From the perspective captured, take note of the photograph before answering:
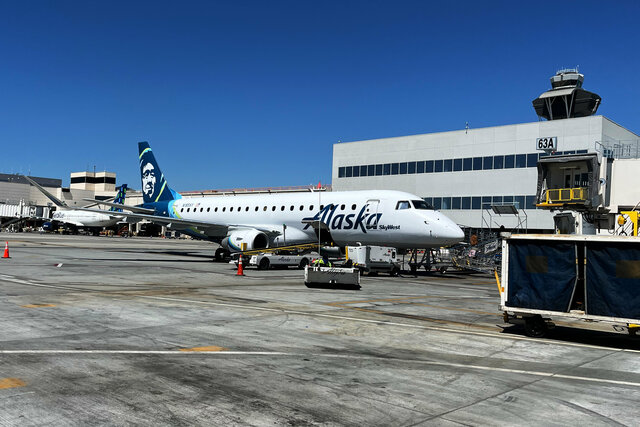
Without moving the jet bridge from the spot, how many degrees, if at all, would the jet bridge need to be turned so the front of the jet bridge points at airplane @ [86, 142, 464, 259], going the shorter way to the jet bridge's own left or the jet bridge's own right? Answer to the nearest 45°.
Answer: approximately 45° to the jet bridge's own right

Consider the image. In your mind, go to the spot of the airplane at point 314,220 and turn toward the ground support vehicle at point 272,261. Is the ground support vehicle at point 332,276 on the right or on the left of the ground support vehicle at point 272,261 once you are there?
left

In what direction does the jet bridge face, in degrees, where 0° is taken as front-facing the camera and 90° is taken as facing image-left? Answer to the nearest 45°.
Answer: approximately 45°

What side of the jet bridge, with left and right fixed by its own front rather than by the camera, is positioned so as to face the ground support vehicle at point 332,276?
front

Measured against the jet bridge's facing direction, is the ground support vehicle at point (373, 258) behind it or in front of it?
in front

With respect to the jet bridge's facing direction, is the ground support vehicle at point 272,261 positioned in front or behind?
in front

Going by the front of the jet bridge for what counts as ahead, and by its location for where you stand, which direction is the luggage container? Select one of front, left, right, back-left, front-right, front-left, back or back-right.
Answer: front-left
